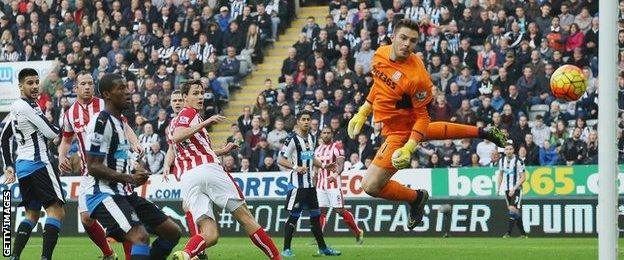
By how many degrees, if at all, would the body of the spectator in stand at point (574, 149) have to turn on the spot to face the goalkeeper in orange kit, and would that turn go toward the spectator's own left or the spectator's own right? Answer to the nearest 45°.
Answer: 0° — they already face them

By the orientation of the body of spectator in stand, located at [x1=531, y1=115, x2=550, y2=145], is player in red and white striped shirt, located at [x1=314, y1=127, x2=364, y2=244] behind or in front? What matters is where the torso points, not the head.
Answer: in front

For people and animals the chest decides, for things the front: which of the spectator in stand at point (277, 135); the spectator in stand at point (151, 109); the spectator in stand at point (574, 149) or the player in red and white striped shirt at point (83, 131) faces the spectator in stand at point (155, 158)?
the spectator in stand at point (151, 109)

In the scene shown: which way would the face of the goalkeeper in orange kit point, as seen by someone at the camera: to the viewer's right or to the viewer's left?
to the viewer's right

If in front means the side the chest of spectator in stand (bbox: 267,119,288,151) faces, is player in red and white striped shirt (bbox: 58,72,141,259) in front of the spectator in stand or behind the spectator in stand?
in front

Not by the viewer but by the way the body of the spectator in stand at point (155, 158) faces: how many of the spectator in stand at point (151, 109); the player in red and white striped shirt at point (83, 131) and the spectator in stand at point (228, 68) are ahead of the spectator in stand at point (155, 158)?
1

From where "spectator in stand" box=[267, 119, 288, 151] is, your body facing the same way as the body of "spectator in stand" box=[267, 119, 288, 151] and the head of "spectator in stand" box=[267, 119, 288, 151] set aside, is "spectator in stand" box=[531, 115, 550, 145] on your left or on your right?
on your left

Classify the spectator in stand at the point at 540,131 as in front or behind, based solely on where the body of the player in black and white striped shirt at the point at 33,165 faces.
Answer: in front

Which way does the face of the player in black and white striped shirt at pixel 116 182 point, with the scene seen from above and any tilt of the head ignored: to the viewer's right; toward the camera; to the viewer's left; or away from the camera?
to the viewer's right
